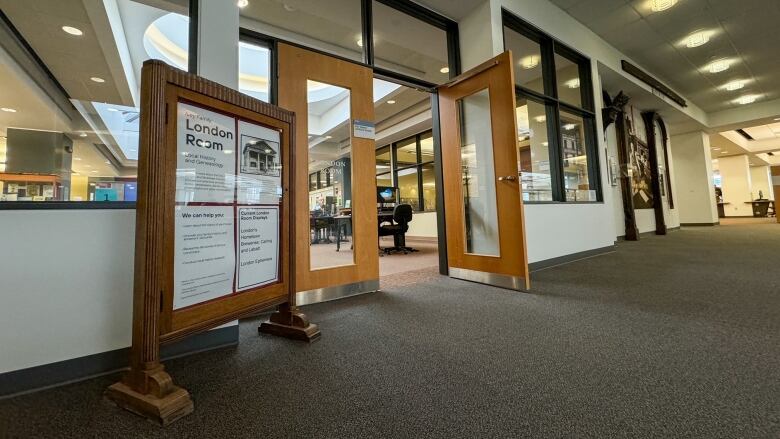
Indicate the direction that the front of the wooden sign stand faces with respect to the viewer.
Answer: facing the viewer and to the right of the viewer

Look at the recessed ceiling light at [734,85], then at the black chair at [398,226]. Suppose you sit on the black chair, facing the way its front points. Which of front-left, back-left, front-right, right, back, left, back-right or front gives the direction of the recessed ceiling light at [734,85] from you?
back-right

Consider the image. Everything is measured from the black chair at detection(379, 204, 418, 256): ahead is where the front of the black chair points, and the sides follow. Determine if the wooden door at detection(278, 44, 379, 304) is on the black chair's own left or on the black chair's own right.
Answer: on the black chair's own left

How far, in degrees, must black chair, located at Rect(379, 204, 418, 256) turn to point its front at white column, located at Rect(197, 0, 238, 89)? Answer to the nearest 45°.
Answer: approximately 135° to its left

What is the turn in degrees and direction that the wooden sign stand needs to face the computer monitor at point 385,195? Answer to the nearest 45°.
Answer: approximately 90° to its left

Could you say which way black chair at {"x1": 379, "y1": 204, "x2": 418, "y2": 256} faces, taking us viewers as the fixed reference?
facing away from the viewer and to the left of the viewer
